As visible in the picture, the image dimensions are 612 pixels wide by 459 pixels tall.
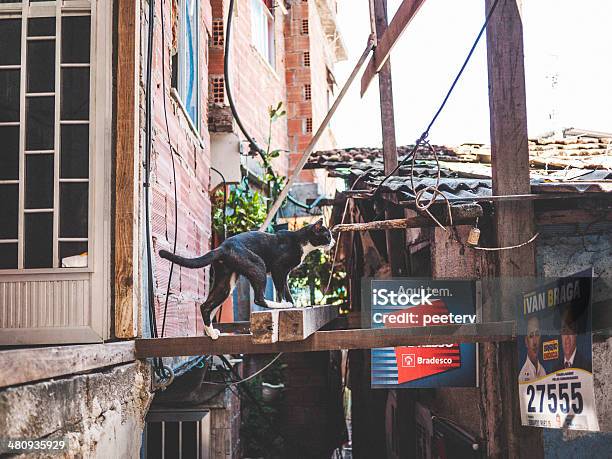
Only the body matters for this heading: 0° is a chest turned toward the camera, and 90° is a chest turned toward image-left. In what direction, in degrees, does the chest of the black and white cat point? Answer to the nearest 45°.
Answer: approximately 270°

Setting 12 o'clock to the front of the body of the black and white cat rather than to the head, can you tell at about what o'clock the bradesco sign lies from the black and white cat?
The bradesco sign is roughly at 11 o'clock from the black and white cat.

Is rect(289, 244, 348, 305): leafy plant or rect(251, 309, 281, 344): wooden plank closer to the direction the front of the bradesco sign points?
the wooden plank

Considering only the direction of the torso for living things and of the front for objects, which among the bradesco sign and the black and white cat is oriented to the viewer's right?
the black and white cat

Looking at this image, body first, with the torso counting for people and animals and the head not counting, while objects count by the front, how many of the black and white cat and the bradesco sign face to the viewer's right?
1

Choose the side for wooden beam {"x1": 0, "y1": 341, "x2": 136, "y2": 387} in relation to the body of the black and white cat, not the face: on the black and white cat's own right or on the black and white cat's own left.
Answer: on the black and white cat's own right

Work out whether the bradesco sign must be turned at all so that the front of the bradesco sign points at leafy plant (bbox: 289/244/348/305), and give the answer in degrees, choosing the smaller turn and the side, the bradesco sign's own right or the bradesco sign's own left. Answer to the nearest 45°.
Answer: approximately 180°

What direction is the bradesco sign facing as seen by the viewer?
toward the camera

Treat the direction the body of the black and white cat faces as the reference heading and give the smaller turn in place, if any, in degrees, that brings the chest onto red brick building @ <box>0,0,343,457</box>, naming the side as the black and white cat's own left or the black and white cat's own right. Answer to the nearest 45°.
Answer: approximately 180°

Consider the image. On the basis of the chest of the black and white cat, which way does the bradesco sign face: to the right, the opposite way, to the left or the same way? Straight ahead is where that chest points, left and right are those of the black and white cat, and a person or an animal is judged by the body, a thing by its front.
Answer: to the right

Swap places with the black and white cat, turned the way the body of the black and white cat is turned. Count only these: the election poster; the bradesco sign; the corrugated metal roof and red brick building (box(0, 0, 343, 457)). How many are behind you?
1

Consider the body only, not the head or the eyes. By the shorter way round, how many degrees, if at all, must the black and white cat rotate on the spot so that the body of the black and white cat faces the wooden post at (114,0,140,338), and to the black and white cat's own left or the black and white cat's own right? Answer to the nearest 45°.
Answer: approximately 180°

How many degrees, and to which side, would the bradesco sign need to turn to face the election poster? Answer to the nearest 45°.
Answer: approximately 45° to its left

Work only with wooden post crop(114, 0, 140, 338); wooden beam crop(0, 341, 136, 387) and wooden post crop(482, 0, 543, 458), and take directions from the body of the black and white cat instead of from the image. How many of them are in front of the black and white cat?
1
